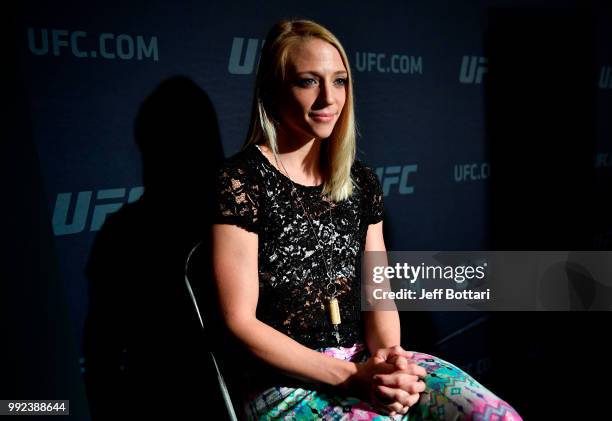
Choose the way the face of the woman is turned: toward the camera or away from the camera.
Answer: toward the camera

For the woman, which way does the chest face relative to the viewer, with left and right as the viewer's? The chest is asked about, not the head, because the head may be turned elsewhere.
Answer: facing the viewer and to the right of the viewer
